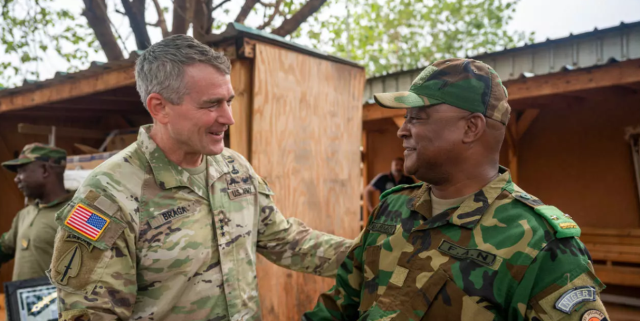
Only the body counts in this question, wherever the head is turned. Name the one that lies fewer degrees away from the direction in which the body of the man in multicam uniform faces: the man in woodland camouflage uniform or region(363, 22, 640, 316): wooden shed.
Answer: the man in woodland camouflage uniform

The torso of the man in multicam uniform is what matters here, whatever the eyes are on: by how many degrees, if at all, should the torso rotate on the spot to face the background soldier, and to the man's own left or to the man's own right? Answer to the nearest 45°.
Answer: approximately 180°

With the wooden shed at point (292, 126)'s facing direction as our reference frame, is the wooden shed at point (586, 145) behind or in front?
behind

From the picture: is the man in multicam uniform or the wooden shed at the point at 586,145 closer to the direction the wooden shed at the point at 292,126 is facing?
the man in multicam uniform

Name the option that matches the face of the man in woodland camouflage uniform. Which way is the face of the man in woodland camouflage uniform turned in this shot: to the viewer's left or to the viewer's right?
to the viewer's left

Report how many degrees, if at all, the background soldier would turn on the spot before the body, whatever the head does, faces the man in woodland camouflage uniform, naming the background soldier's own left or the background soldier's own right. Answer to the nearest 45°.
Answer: approximately 45° to the background soldier's own left

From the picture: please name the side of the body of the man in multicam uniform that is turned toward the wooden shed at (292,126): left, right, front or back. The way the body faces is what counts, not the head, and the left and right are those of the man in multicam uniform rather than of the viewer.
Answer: left

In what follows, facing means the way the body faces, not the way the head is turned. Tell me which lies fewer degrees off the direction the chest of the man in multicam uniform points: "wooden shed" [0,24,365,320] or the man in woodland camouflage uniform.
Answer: the man in woodland camouflage uniform

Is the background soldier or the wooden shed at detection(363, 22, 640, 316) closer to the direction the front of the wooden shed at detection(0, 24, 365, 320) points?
the background soldier

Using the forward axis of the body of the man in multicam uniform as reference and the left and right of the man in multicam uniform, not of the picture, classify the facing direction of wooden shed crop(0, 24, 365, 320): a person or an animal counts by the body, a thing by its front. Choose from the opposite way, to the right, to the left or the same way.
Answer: to the right

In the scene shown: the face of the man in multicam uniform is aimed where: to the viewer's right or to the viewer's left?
to the viewer's right
